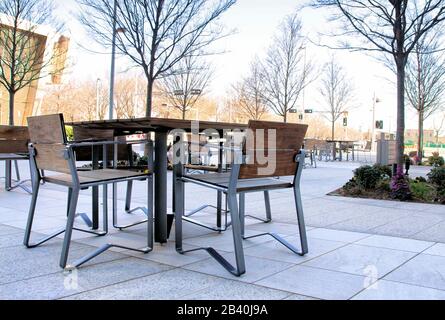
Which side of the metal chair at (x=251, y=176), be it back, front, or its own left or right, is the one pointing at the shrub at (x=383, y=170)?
right

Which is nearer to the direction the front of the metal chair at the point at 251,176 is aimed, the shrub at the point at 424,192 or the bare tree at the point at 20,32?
the bare tree

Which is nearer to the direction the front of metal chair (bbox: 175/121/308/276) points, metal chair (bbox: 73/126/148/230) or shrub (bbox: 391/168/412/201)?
the metal chair

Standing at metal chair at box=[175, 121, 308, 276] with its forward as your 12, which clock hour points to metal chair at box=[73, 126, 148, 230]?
metal chair at box=[73, 126, 148, 230] is roughly at 12 o'clock from metal chair at box=[175, 121, 308, 276].

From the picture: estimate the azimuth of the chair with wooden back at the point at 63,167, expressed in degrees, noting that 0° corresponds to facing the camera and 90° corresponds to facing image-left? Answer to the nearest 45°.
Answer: approximately 225°

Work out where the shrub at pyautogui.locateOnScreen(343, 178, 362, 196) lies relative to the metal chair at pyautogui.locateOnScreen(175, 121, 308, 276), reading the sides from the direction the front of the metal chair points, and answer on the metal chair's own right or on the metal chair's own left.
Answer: on the metal chair's own right

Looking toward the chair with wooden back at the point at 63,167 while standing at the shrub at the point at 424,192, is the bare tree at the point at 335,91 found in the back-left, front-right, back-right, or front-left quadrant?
back-right

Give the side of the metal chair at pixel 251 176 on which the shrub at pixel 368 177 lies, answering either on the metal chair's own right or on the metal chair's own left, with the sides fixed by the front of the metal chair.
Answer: on the metal chair's own right

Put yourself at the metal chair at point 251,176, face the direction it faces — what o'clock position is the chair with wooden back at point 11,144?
The chair with wooden back is roughly at 12 o'clock from the metal chair.

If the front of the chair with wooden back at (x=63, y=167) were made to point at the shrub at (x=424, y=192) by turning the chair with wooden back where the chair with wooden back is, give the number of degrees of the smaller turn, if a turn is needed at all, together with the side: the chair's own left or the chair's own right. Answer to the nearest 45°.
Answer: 0° — it already faces it

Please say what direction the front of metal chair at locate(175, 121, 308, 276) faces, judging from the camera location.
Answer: facing away from the viewer and to the left of the viewer
